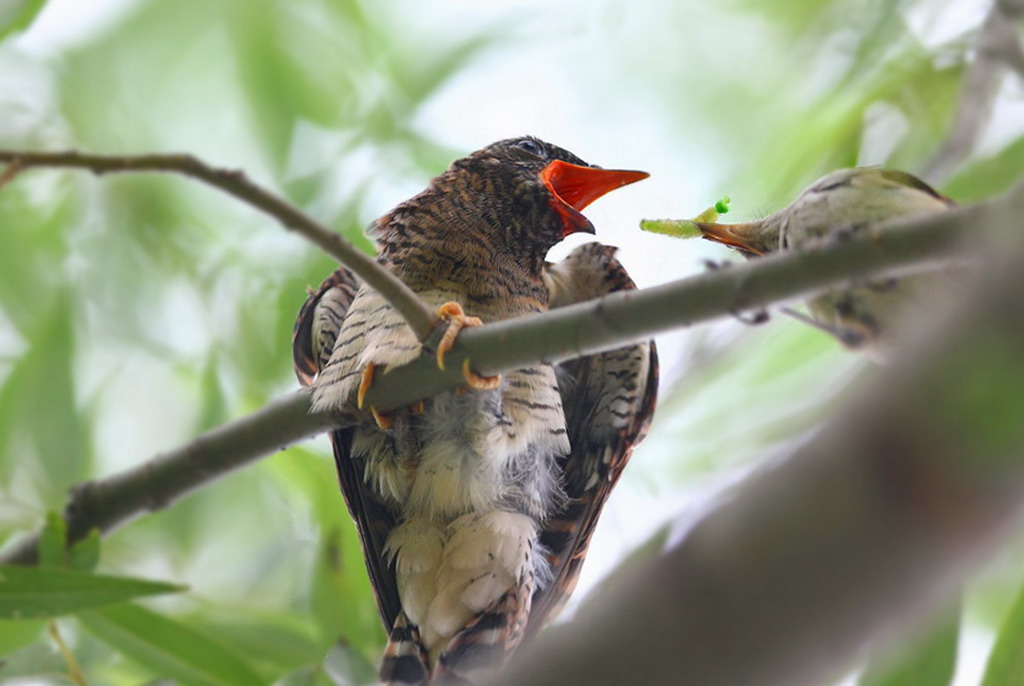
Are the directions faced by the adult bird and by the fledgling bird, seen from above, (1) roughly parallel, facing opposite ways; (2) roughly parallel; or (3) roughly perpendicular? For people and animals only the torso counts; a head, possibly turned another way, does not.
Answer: roughly perpendicular

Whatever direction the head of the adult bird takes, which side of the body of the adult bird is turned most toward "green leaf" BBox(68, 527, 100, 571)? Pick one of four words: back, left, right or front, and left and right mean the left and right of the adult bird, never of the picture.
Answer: front

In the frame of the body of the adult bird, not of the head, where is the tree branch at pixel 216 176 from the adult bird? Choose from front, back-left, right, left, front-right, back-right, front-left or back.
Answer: front-left

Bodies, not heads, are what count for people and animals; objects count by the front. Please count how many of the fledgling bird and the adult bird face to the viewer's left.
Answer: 1

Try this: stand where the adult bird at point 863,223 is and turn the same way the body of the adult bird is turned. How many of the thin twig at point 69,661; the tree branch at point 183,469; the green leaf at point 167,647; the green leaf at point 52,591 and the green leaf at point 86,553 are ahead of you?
5

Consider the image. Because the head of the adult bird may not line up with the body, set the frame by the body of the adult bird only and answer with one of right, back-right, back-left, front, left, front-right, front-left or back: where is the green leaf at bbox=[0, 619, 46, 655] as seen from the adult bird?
front

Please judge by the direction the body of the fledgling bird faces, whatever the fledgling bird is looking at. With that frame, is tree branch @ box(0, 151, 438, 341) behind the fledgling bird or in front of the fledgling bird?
in front

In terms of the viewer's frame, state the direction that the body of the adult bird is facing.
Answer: to the viewer's left

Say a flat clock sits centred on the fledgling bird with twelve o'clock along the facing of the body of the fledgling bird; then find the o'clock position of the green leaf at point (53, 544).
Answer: The green leaf is roughly at 2 o'clock from the fledgling bird.

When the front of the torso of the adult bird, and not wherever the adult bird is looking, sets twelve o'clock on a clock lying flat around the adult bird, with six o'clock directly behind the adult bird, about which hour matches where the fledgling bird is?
The fledgling bird is roughly at 1 o'clock from the adult bird.

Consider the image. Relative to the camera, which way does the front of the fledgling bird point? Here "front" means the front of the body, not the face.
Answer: toward the camera
